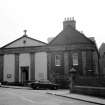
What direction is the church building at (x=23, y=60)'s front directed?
toward the camera
